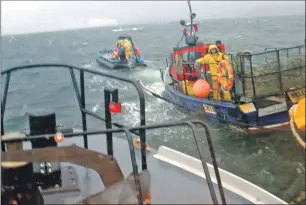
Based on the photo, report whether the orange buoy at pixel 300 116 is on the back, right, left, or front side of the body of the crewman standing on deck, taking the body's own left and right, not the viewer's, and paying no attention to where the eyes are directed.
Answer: front

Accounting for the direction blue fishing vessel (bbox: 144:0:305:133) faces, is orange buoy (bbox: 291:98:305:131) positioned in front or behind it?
behind

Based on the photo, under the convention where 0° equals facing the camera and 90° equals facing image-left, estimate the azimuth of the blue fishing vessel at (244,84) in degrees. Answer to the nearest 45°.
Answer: approximately 135°

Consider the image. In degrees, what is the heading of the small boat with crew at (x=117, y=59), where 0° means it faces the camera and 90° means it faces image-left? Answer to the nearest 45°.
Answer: approximately 90°

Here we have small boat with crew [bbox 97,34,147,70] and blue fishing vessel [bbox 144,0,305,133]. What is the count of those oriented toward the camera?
0

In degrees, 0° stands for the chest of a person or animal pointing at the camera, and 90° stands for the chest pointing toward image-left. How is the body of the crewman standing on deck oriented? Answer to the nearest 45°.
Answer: approximately 0°

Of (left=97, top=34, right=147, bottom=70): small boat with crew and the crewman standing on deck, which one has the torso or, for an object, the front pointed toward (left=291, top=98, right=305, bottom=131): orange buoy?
the crewman standing on deck

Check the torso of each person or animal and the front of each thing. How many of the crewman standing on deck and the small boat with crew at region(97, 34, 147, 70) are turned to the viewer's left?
1

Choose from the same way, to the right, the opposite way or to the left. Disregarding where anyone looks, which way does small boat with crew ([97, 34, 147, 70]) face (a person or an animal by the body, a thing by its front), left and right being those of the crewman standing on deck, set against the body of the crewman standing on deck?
to the right
